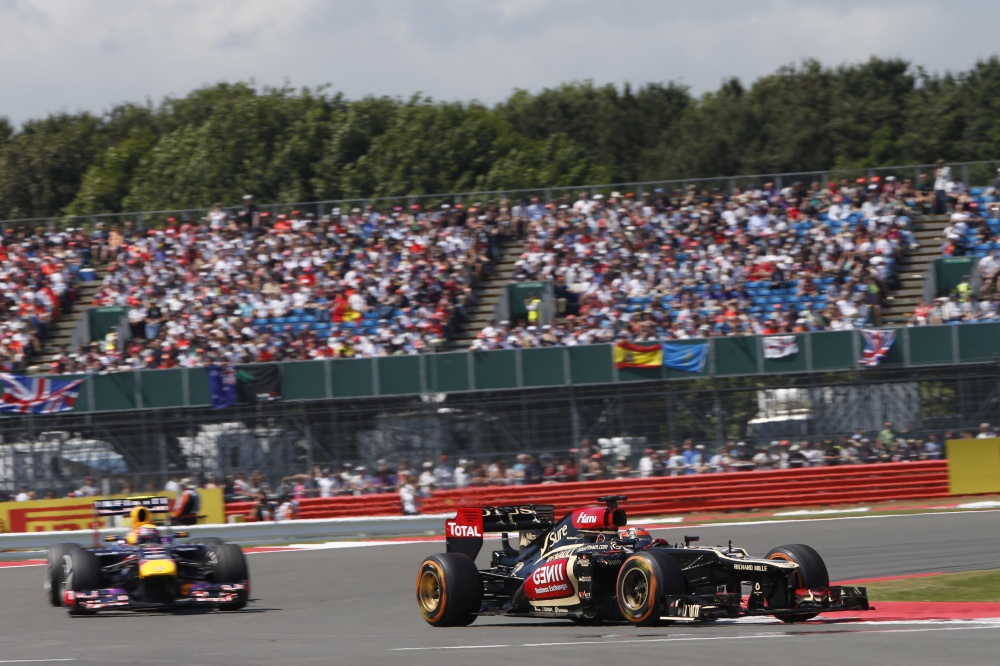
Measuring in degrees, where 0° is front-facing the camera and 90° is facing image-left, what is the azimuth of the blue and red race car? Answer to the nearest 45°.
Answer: approximately 0°

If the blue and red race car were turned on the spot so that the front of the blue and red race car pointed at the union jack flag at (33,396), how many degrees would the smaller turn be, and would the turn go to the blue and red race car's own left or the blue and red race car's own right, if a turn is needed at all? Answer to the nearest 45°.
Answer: approximately 180°

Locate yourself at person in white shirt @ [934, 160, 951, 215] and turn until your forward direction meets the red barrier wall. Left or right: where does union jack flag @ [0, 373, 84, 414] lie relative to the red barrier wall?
right

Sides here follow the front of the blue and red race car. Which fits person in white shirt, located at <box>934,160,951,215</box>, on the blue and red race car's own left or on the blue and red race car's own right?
on the blue and red race car's own left

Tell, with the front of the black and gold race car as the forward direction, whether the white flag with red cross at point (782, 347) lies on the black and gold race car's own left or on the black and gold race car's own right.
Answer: on the black and gold race car's own left

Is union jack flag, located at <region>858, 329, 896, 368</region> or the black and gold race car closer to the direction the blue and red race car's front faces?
the black and gold race car
